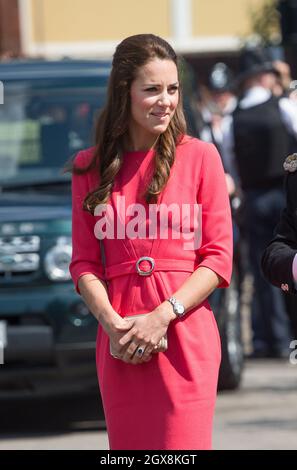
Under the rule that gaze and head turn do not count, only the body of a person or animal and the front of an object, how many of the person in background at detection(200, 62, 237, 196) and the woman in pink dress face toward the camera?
2

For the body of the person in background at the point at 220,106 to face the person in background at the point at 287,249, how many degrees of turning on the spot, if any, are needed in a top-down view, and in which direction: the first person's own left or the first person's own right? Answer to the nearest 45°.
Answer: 0° — they already face them

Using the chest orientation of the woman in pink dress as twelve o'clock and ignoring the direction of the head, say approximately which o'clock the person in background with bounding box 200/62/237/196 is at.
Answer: The person in background is roughly at 6 o'clock from the woman in pink dress.

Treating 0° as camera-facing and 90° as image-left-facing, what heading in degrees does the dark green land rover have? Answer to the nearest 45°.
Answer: approximately 45°
